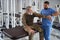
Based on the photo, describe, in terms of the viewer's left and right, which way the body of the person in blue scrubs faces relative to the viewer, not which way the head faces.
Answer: facing the viewer
